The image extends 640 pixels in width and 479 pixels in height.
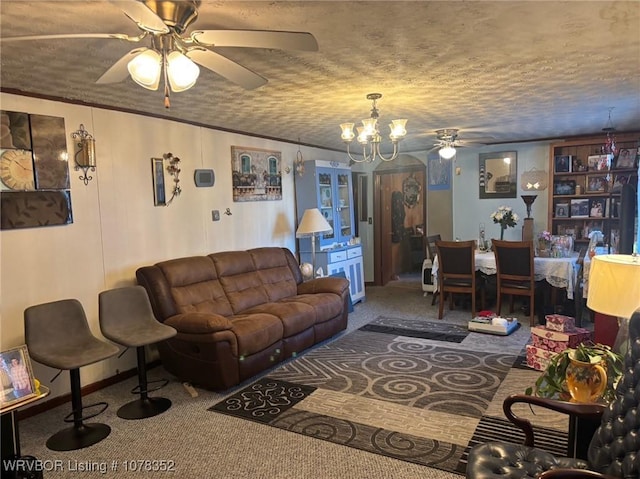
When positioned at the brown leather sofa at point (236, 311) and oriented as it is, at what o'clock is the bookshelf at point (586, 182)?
The bookshelf is roughly at 10 o'clock from the brown leather sofa.

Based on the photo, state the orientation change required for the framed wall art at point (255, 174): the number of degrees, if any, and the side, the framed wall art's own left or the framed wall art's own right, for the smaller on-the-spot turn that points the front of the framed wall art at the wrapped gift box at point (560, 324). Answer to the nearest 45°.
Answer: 0° — it already faces it

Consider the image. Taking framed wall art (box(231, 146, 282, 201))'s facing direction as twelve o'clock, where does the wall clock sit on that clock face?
The wall clock is roughly at 3 o'clock from the framed wall art.

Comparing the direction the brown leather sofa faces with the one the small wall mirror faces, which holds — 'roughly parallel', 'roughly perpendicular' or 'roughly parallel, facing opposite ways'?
roughly perpendicular

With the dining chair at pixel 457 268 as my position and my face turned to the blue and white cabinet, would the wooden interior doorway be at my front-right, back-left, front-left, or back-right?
front-right

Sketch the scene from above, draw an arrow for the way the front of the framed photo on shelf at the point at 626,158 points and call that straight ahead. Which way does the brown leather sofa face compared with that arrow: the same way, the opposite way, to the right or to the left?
to the left

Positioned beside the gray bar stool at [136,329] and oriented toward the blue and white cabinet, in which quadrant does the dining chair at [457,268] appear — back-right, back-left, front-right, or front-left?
front-right

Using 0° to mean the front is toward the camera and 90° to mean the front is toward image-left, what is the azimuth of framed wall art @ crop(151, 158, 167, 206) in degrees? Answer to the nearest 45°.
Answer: approximately 315°

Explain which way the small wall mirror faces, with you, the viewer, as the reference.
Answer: facing the viewer

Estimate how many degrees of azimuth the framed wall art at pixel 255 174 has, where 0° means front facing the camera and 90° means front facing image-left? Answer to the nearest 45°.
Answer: approximately 315°

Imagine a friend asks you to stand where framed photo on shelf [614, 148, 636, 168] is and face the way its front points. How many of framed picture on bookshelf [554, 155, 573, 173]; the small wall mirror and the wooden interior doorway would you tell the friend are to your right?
3

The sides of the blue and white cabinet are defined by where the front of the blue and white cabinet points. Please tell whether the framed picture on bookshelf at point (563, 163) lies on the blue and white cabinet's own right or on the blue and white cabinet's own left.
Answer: on the blue and white cabinet's own left

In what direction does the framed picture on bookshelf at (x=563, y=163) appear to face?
toward the camera

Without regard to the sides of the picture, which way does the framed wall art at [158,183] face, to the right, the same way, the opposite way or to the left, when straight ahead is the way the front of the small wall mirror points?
to the left

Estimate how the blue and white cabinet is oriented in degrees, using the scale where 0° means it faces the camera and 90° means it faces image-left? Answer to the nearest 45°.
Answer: approximately 315°

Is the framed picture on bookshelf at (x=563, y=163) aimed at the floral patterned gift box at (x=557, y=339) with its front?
yes

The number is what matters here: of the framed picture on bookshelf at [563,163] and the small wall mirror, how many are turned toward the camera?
2

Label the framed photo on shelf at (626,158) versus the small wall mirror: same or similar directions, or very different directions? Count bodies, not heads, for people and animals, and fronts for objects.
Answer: same or similar directions

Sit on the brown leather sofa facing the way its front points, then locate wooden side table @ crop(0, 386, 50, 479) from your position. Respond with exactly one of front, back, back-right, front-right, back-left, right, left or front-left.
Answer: right

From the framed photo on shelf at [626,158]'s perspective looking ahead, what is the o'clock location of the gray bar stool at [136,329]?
The gray bar stool is roughly at 1 o'clock from the framed photo on shelf.

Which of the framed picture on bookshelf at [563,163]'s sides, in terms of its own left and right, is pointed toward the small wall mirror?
right
